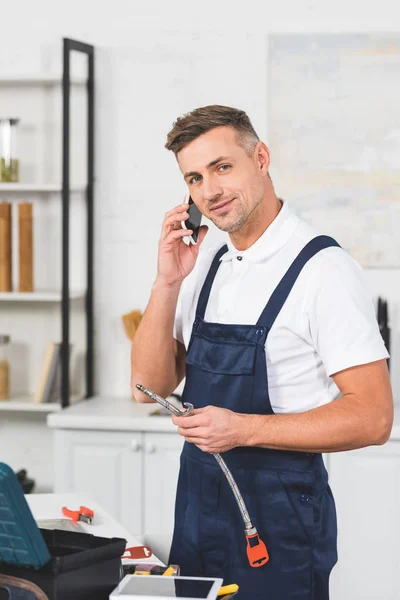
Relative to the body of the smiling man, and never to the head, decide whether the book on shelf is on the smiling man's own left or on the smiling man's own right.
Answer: on the smiling man's own right

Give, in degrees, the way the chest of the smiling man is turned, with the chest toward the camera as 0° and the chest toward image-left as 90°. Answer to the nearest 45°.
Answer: approximately 45°

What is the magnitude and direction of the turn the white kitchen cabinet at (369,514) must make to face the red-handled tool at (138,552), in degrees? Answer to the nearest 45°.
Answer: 0° — it already faces it

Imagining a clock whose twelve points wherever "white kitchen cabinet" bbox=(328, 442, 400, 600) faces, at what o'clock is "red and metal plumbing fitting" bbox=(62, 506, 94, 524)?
The red and metal plumbing fitting is roughly at 1 o'clock from the white kitchen cabinet.

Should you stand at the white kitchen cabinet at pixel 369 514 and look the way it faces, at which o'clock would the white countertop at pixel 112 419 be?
The white countertop is roughly at 3 o'clock from the white kitchen cabinet.

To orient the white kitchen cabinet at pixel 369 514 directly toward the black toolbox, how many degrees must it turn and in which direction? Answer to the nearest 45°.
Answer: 0° — it already faces it

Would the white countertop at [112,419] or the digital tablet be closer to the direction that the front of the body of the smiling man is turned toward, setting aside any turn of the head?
the digital tablet

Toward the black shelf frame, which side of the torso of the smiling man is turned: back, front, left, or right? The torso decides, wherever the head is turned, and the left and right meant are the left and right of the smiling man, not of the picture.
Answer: right

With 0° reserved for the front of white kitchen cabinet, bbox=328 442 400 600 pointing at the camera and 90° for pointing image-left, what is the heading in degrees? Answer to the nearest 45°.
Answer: approximately 0°

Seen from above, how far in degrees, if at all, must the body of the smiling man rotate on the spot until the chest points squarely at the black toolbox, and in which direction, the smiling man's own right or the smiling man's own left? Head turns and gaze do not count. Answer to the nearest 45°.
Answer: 0° — they already face it
